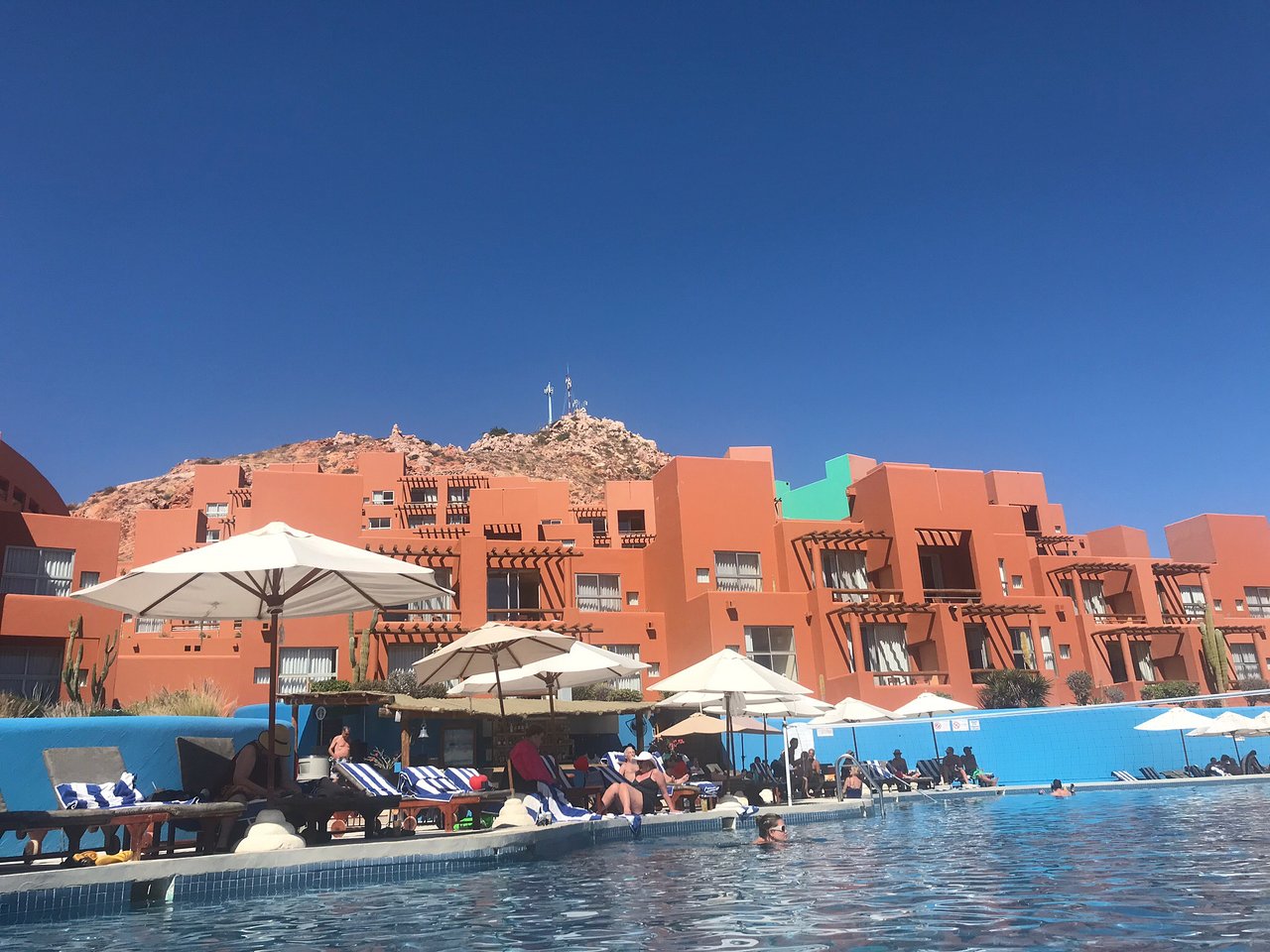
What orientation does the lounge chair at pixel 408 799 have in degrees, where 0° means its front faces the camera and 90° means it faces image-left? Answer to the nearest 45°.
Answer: approximately 315°

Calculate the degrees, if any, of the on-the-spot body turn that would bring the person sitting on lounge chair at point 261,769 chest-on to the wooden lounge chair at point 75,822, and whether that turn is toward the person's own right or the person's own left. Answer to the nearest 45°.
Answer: approximately 90° to the person's own right

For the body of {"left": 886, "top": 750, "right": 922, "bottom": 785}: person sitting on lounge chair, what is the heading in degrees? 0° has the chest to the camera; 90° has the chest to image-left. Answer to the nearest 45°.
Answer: approximately 315°

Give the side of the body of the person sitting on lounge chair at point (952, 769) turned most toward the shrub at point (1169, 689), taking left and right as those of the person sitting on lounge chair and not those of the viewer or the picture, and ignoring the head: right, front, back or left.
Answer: left

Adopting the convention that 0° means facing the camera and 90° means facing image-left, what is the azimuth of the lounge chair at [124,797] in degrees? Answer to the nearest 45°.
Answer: approximately 315°

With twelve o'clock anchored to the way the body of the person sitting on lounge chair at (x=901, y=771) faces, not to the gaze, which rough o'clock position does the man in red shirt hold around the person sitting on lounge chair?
The man in red shirt is roughly at 2 o'clock from the person sitting on lounge chair.

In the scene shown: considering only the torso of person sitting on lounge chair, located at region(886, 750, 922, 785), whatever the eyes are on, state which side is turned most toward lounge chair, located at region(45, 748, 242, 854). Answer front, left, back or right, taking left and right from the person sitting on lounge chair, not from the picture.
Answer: right
